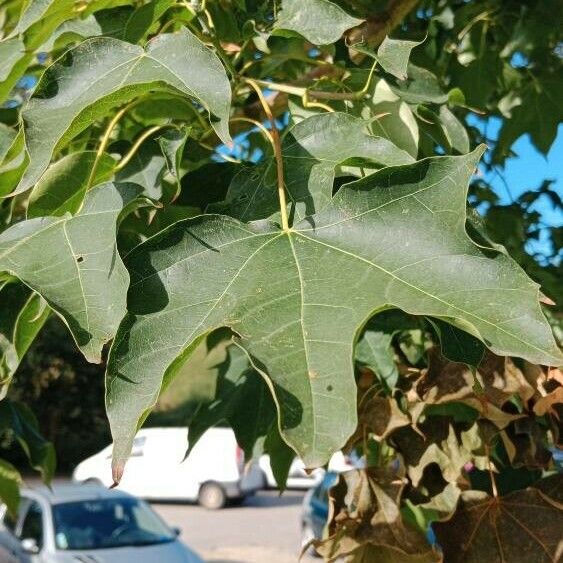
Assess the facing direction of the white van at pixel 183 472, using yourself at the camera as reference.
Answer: facing away from the viewer and to the left of the viewer

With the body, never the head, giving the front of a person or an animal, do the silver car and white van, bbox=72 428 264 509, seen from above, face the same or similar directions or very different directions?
very different directions

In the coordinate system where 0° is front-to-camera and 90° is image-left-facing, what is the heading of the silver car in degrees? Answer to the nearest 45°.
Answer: approximately 315°
